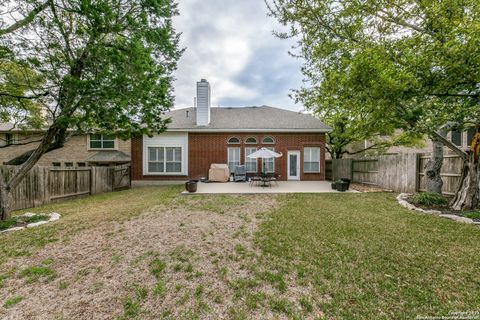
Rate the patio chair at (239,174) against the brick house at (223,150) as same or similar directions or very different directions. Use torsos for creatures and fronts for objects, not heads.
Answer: very different directions

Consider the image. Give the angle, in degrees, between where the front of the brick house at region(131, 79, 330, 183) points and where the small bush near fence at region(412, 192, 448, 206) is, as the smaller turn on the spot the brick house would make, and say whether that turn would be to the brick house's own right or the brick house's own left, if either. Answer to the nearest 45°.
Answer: approximately 135° to the brick house's own right

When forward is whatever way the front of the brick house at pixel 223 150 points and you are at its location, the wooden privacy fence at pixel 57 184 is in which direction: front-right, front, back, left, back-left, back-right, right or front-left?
back-left

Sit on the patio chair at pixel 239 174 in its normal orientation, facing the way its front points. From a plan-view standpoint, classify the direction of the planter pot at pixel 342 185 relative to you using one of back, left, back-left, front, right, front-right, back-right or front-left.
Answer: front-left

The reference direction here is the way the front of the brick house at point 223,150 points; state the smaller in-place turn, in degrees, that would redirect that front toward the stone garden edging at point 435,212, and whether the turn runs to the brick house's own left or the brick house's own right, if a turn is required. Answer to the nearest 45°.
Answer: approximately 135° to the brick house's own right

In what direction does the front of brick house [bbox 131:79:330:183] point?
away from the camera
